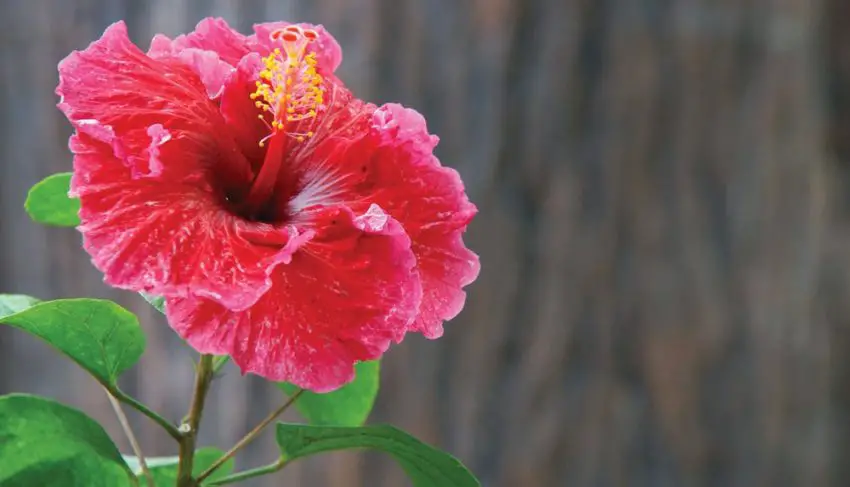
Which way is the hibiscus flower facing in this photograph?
toward the camera
